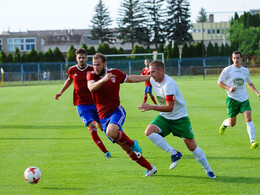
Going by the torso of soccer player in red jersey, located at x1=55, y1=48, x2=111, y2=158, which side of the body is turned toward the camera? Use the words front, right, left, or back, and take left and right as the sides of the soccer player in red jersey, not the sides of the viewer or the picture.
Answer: front

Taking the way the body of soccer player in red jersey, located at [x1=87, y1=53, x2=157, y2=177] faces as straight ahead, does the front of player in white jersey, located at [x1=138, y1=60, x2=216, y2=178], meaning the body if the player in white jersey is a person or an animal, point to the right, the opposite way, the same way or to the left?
the same way

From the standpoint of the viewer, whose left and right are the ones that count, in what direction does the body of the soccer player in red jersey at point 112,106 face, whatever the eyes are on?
facing the viewer and to the left of the viewer

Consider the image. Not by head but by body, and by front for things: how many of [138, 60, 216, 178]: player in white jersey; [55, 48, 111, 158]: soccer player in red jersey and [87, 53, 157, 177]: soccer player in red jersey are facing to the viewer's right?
0

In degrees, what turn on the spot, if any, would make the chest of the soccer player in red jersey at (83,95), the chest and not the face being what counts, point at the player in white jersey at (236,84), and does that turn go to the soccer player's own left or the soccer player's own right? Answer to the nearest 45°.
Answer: approximately 90° to the soccer player's own left

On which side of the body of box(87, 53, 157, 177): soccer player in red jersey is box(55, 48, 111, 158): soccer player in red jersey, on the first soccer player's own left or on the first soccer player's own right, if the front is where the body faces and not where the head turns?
on the first soccer player's own right

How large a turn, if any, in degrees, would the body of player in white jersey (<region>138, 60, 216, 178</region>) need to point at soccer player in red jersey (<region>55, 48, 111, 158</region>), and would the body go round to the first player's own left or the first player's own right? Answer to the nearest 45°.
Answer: approximately 90° to the first player's own right

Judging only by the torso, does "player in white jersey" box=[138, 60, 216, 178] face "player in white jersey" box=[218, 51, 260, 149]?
no

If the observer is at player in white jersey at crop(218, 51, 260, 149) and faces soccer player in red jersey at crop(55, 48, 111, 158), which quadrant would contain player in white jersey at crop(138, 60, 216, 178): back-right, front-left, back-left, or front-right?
front-left
